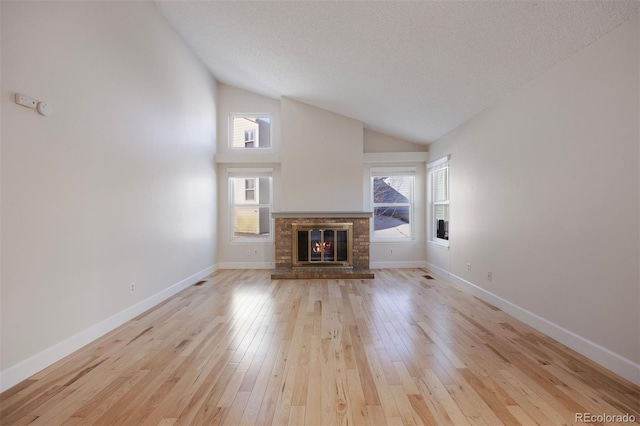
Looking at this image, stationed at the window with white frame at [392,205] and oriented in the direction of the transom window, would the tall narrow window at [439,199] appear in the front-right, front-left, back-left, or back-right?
back-left

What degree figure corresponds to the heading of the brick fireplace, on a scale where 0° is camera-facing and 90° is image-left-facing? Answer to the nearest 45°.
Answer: approximately 0°

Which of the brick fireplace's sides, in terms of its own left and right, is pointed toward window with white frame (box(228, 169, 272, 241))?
right

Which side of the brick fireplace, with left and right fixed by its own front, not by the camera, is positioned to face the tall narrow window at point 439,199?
left

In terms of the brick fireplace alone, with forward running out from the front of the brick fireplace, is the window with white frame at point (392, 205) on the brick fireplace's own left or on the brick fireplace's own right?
on the brick fireplace's own left
